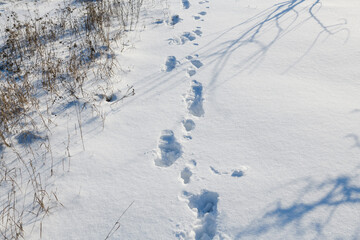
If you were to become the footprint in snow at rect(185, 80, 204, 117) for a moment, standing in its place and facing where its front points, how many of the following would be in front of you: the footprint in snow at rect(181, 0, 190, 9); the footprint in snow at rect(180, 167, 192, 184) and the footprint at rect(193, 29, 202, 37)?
2

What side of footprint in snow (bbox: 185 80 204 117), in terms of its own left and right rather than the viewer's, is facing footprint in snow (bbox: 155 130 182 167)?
back

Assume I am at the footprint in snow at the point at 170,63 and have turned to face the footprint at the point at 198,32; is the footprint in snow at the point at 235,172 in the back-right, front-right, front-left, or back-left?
back-right

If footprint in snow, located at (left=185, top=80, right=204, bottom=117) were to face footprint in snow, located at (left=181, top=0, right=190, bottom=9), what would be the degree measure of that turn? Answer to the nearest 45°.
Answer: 0° — it already faces it

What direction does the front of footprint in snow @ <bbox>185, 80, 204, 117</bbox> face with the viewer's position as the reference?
facing away from the viewer

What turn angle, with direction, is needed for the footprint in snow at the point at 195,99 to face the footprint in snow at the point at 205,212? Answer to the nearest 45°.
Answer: approximately 180°

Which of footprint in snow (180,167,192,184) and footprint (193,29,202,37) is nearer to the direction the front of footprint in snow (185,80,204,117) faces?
the footprint

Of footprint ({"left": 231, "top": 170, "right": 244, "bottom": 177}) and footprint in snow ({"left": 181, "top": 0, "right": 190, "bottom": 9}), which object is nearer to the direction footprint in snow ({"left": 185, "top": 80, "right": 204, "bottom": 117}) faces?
the footprint in snow
